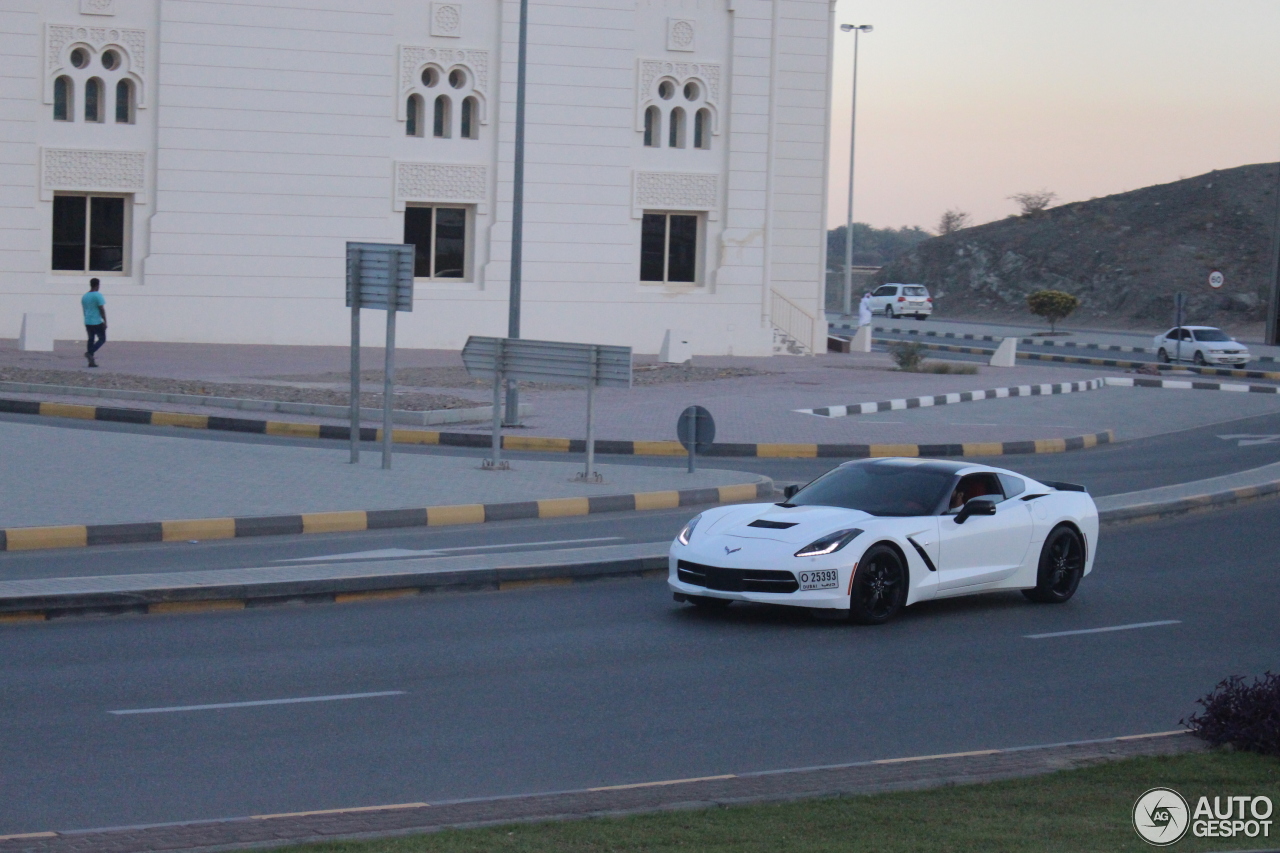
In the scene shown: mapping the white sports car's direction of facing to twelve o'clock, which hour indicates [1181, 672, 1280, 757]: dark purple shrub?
The dark purple shrub is roughly at 10 o'clock from the white sports car.

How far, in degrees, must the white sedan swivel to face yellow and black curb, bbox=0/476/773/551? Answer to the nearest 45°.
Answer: approximately 45° to its right

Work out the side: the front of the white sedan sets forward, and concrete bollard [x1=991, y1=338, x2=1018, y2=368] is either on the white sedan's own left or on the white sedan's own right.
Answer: on the white sedan's own right

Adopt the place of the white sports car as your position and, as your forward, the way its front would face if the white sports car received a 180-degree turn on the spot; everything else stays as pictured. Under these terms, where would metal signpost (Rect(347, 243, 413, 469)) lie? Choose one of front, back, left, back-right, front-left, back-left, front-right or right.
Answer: left

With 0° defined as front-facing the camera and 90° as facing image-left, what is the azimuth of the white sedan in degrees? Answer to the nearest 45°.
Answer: approximately 315°

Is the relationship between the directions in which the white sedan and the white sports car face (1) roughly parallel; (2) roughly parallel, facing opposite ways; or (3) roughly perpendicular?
roughly perpendicular

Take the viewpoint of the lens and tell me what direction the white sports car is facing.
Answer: facing the viewer and to the left of the viewer

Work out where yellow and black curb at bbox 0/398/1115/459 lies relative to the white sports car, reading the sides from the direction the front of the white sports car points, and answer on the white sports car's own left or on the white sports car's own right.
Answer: on the white sports car's own right

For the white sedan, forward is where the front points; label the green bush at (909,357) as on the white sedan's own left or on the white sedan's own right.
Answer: on the white sedan's own right

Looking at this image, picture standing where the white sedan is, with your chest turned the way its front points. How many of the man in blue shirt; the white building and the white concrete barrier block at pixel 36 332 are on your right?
3

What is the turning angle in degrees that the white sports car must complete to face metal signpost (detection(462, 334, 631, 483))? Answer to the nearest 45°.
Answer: approximately 90° to its right

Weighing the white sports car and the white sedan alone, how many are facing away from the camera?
0

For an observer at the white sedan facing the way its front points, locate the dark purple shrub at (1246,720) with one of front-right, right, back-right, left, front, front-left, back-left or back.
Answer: front-right
